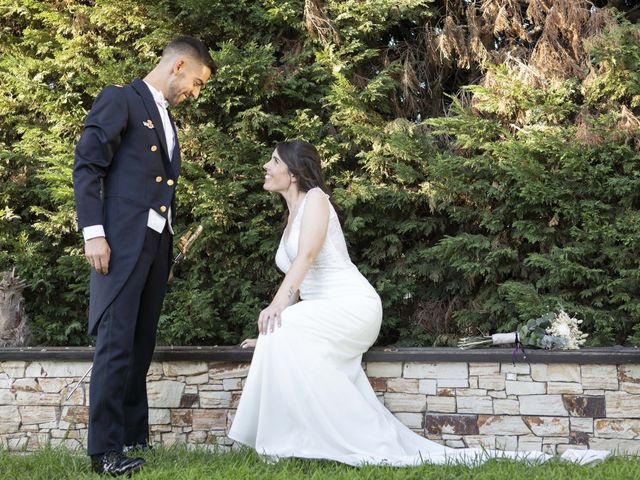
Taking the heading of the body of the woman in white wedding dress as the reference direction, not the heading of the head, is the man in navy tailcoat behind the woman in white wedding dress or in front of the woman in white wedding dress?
in front

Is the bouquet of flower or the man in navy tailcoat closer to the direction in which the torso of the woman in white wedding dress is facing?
the man in navy tailcoat

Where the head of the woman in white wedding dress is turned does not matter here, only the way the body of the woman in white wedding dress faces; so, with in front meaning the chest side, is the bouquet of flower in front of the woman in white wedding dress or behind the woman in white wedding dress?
behind

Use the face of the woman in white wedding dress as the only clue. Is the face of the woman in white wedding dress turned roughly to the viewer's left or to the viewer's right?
to the viewer's left

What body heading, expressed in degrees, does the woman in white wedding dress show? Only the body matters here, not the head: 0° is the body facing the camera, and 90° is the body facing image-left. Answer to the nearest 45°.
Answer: approximately 90°

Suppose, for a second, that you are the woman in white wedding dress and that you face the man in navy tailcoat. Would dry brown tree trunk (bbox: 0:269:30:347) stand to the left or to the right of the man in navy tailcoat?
right

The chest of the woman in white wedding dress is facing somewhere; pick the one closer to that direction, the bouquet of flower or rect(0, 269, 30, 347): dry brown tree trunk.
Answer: the dry brown tree trunk
